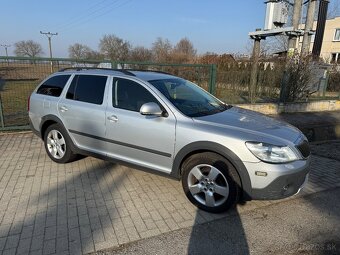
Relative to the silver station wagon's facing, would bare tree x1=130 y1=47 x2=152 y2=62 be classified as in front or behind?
behind

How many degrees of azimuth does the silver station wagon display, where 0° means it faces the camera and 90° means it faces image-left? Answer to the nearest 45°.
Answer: approximately 315°

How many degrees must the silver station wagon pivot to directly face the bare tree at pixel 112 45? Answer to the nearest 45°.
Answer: approximately 135° to its left

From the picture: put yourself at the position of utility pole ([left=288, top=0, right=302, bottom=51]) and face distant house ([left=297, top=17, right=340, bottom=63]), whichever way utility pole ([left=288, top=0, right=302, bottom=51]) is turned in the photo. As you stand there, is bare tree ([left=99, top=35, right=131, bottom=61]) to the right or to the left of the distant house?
left

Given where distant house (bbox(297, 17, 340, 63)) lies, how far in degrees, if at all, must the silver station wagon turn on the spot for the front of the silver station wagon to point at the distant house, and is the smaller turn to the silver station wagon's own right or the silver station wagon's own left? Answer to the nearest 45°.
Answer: approximately 90° to the silver station wagon's own left

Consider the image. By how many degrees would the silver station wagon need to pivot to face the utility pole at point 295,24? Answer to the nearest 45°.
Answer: approximately 90° to its left
